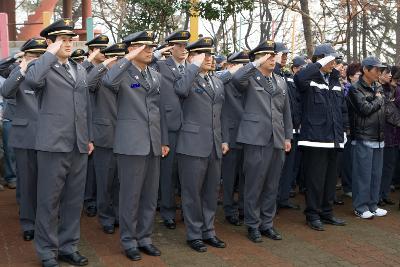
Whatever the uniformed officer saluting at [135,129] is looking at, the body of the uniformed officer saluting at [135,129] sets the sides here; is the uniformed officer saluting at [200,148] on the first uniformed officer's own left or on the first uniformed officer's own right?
on the first uniformed officer's own left

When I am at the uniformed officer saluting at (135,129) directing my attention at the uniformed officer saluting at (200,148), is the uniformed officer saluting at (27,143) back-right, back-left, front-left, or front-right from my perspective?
back-left

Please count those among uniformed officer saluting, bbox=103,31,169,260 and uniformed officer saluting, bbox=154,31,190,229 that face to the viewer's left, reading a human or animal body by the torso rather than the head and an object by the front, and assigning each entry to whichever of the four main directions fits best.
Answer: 0

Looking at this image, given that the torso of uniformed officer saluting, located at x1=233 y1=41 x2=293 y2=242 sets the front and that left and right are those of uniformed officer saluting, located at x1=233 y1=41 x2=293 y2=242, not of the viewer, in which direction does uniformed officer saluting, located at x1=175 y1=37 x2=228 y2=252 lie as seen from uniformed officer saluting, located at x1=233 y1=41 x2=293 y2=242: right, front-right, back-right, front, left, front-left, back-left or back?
right

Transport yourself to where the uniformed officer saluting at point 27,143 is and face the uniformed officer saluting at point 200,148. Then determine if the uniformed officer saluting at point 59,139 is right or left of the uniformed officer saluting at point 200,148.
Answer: right

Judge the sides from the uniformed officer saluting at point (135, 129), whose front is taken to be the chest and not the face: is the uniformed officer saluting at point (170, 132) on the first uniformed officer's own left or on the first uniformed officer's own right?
on the first uniformed officer's own left

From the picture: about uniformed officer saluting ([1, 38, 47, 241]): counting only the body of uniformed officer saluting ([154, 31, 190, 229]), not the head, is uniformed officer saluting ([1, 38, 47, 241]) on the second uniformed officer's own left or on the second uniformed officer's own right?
on the second uniformed officer's own right

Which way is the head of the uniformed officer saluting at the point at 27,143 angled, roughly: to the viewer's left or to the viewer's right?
to the viewer's right

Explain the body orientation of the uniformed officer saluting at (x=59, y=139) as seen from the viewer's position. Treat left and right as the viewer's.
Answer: facing the viewer and to the right of the viewer

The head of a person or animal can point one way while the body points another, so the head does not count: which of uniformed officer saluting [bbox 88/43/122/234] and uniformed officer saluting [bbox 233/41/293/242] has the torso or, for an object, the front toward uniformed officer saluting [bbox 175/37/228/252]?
uniformed officer saluting [bbox 88/43/122/234]
